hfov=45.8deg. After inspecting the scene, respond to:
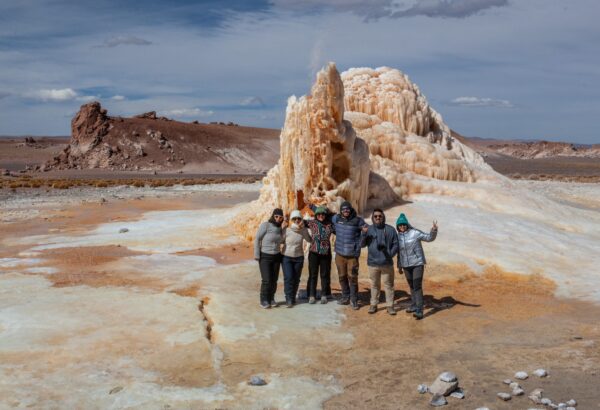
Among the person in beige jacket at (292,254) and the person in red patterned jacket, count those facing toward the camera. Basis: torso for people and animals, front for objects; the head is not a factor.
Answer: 2

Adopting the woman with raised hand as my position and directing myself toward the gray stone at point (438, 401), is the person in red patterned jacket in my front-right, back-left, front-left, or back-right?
back-right

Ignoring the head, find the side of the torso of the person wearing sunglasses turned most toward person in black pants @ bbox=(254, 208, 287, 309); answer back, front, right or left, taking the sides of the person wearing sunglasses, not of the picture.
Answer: right

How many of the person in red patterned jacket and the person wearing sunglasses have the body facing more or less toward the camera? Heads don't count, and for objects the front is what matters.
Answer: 2

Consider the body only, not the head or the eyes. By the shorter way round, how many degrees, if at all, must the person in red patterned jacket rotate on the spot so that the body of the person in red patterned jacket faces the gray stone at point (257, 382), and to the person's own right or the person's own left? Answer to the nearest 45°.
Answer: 0° — they already face it
